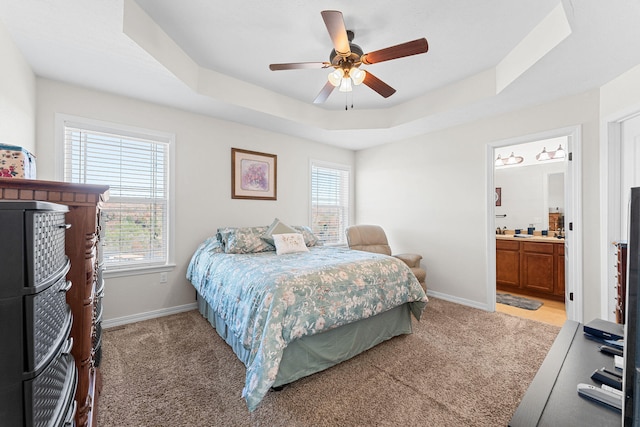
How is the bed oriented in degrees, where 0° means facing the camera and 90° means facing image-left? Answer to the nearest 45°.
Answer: approximately 315°

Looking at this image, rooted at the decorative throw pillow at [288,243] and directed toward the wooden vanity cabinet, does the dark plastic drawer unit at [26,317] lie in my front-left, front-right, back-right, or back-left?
back-right

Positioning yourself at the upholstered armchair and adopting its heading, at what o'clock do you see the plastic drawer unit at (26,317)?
The plastic drawer unit is roughly at 2 o'clock from the upholstered armchair.

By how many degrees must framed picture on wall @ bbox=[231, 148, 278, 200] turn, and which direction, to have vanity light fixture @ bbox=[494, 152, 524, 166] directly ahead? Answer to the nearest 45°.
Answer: approximately 45° to its left

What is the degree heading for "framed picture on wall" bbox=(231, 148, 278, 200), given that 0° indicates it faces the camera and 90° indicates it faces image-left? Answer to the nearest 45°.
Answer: approximately 315°

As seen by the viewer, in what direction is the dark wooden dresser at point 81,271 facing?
to the viewer's right

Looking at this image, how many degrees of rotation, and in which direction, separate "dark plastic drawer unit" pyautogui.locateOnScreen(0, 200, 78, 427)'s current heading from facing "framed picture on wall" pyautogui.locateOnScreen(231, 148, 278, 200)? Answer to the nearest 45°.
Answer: approximately 45° to its left

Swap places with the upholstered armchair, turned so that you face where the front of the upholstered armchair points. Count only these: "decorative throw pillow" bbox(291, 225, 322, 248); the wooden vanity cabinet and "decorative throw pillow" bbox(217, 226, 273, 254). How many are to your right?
2

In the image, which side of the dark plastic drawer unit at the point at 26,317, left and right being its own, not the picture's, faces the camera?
right

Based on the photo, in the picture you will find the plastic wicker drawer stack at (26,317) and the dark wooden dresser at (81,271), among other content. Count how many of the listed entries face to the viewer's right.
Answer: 2

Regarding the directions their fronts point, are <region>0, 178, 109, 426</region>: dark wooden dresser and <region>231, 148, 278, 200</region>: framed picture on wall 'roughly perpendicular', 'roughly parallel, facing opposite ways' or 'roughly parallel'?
roughly perpendicular
